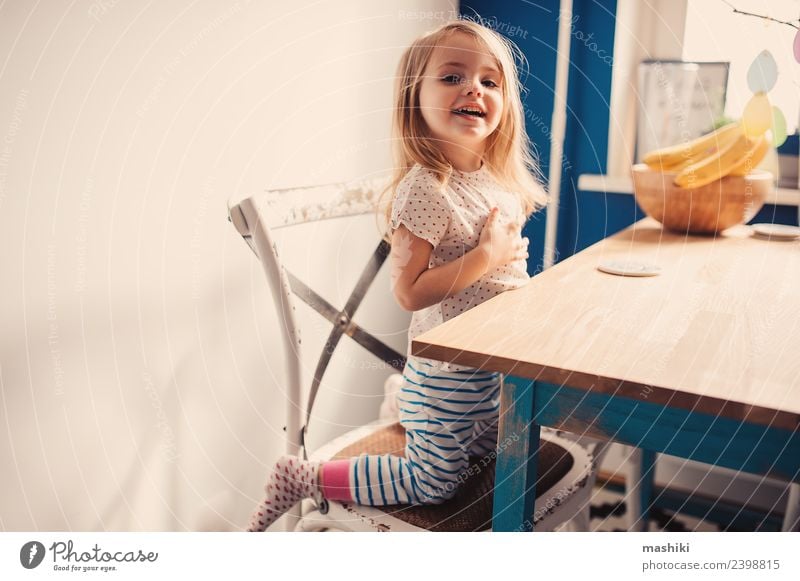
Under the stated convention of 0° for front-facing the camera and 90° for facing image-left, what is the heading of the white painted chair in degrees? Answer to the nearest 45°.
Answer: approximately 315°
